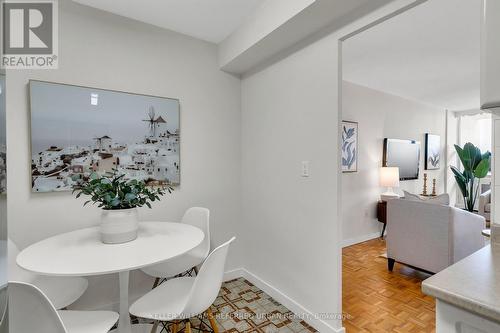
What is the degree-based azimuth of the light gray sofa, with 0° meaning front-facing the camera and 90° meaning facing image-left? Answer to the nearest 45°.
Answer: approximately 225°

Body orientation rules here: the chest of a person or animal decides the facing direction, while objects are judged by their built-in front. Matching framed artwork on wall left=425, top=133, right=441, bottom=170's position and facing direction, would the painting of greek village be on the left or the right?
on its right

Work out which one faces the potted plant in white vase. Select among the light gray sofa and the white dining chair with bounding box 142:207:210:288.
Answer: the white dining chair

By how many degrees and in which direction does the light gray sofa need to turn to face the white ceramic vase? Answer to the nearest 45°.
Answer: approximately 180°

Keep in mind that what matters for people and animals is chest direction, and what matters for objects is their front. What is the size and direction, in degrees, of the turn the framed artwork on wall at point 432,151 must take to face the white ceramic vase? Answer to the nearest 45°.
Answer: approximately 45° to its right

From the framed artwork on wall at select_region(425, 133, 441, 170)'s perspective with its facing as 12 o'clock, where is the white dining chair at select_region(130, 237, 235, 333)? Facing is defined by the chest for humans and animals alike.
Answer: The white dining chair is roughly at 2 o'clock from the framed artwork on wall.

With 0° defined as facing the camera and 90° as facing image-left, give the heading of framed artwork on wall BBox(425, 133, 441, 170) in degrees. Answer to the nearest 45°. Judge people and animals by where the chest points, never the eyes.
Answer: approximately 315°

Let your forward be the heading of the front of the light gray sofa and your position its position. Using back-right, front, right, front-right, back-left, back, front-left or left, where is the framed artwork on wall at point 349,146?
left

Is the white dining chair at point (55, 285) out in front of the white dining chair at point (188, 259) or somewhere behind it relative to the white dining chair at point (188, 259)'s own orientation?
in front

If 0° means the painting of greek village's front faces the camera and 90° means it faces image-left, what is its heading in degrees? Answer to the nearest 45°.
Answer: approximately 315°
